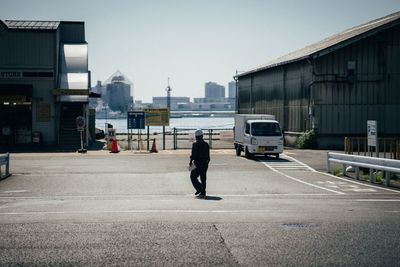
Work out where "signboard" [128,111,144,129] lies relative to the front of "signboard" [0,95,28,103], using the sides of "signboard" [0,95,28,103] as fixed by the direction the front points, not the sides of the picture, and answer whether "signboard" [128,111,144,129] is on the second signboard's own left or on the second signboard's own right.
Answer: on the second signboard's own left

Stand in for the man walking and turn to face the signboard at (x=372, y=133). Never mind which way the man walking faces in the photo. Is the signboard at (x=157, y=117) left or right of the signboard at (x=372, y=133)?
left

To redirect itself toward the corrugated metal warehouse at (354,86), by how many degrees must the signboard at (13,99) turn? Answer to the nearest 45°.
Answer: approximately 90° to its left

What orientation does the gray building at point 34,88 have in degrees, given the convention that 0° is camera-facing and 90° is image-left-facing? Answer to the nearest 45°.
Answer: approximately 0°

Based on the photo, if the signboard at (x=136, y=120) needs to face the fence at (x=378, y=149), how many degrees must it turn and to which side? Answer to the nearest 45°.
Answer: approximately 45° to its left

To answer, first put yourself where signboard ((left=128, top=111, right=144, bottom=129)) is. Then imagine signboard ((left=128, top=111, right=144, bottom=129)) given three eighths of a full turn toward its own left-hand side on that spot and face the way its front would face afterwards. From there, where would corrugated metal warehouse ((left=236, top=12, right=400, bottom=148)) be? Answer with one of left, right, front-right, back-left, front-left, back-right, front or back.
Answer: front-right

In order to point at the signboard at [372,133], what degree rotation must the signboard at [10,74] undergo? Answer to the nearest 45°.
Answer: approximately 45° to its left

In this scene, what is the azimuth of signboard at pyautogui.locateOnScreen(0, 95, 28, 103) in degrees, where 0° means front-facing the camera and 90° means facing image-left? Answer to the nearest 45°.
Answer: approximately 0°
